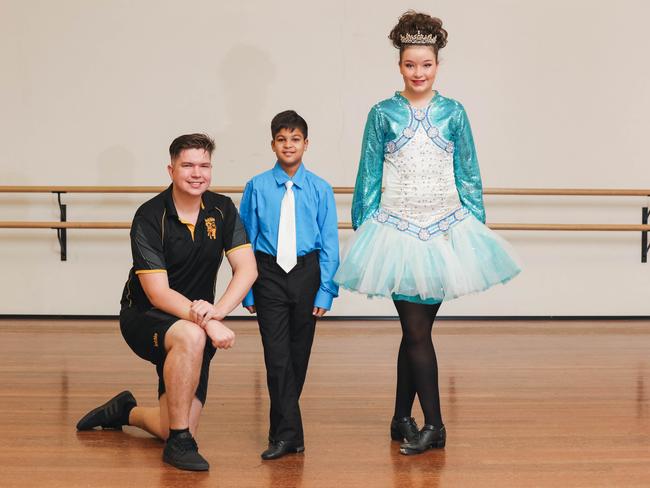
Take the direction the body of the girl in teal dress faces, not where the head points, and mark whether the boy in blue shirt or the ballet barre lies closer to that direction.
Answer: the boy in blue shirt

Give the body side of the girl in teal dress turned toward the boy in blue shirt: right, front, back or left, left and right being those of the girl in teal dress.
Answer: right

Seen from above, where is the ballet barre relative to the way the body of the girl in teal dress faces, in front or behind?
behind

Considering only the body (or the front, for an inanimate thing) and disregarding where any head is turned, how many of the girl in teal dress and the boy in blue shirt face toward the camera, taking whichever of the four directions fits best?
2

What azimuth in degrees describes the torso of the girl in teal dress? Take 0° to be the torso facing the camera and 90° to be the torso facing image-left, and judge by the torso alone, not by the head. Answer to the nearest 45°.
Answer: approximately 0°

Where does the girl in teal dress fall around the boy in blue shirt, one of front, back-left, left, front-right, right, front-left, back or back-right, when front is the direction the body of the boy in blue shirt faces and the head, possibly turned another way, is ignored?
left

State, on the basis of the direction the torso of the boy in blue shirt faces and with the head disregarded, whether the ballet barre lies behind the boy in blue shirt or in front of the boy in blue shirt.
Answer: behind
